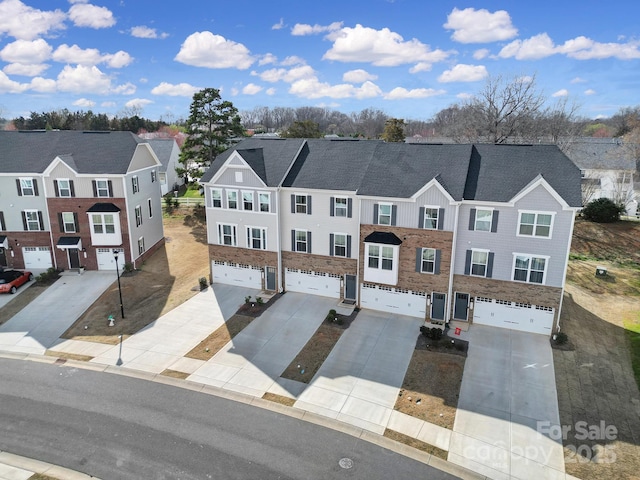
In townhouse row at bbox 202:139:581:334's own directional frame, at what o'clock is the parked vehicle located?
The parked vehicle is roughly at 3 o'clock from the townhouse row.

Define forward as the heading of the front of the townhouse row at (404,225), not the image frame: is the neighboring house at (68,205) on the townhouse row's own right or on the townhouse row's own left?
on the townhouse row's own right

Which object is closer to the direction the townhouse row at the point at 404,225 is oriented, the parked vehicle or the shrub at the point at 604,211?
the parked vehicle

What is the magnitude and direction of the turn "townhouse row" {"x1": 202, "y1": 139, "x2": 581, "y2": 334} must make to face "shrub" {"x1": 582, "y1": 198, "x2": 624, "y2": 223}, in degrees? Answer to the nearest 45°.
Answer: approximately 135° to its left

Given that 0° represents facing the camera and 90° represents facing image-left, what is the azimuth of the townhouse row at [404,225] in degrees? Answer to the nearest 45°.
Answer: approximately 0°

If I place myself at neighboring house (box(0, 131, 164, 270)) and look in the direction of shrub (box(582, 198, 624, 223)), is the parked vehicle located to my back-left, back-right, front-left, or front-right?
back-right

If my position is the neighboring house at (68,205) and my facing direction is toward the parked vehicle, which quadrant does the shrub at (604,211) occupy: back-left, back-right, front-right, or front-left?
back-left

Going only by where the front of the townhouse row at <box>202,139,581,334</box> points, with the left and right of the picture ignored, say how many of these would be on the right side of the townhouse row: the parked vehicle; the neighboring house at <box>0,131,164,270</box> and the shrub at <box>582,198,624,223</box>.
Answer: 2
